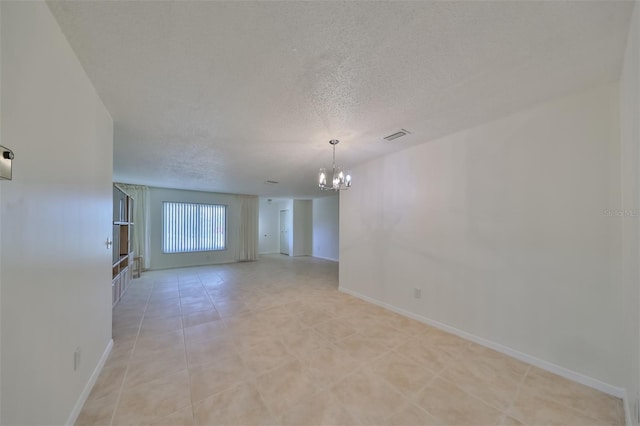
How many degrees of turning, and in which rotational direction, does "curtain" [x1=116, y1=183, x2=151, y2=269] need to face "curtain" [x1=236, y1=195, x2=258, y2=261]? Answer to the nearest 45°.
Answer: approximately 90° to its left

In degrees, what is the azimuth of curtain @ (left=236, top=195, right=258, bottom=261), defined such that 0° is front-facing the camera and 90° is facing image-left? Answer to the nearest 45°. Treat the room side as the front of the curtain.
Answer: approximately 0°

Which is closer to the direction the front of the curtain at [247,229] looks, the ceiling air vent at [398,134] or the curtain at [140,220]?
the ceiling air vent

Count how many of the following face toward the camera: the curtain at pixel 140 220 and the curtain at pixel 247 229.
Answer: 2

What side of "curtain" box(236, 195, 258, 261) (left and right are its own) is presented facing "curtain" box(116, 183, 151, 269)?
right

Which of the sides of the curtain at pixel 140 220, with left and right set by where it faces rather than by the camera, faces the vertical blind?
left
